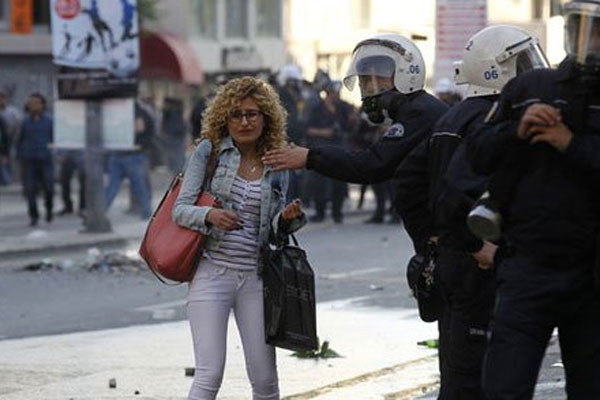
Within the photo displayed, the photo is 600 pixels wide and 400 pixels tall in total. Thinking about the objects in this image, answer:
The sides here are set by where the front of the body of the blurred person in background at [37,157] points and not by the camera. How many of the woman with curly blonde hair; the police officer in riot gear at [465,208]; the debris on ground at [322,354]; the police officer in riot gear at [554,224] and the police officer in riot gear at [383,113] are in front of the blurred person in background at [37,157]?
5

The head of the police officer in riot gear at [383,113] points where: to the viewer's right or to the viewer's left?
to the viewer's left

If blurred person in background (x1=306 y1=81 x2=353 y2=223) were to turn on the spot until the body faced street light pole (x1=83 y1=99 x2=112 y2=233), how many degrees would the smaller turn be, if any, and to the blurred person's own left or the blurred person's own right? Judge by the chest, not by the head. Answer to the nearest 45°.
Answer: approximately 45° to the blurred person's own right

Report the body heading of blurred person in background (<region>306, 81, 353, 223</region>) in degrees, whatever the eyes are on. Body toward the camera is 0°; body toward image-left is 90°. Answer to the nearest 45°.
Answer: approximately 0°

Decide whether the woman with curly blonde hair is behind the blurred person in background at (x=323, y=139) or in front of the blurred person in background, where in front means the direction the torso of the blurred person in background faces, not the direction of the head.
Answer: in front

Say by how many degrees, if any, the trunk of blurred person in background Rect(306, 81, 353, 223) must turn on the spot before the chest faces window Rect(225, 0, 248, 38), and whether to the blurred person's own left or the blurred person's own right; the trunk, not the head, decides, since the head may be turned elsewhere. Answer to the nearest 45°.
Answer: approximately 180°

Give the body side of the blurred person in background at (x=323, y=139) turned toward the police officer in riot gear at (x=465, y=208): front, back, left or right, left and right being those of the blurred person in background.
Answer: front
